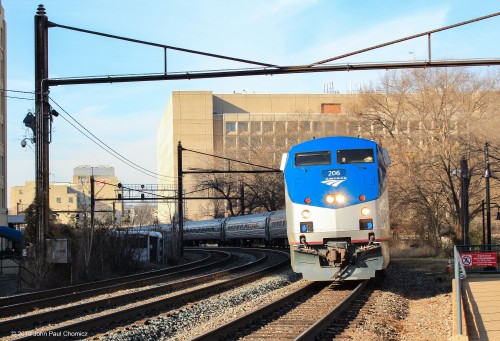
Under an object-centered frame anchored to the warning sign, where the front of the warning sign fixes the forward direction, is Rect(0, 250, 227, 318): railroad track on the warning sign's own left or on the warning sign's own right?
on the warning sign's own right

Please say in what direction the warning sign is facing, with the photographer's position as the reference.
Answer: facing the viewer

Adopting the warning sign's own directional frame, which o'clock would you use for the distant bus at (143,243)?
The distant bus is roughly at 4 o'clock from the warning sign.

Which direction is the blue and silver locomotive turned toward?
toward the camera

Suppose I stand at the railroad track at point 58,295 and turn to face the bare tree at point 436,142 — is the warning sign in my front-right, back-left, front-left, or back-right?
front-right

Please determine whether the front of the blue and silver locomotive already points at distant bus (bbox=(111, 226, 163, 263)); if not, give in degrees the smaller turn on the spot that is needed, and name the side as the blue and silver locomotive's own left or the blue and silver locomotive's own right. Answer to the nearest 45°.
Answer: approximately 135° to the blue and silver locomotive's own right

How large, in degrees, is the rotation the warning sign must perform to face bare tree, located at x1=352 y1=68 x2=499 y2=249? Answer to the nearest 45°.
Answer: approximately 180°

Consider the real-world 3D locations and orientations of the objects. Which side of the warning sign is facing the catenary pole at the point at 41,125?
right

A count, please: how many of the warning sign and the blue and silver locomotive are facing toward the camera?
2

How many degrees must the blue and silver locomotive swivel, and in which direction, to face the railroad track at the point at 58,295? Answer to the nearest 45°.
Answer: approximately 90° to its right

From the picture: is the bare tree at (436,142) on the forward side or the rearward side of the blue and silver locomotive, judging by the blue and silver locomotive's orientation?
on the rearward side

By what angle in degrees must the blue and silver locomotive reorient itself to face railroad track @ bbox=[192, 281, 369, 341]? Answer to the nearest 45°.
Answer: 0° — it already faces it
